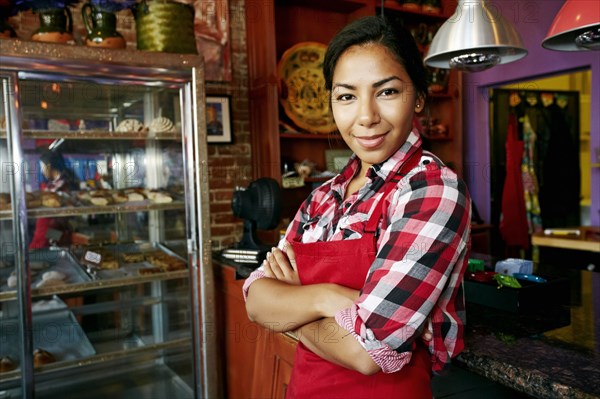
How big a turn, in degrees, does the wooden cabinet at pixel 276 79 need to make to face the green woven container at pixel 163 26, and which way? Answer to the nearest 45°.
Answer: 0° — it already faces it

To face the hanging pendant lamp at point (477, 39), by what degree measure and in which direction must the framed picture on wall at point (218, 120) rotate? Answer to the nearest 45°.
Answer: approximately 45° to its left

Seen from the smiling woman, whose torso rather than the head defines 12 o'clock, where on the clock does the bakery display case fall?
The bakery display case is roughly at 3 o'clock from the smiling woman.

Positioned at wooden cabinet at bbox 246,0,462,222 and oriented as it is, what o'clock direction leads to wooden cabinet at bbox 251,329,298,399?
wooden cabinet at bbox 251,329,298,399 is roughly at 12 o'clock from wooden cabinet at bbox 246,0,462,222.

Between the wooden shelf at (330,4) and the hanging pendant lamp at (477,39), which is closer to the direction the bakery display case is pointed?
the hanging pendant lamp

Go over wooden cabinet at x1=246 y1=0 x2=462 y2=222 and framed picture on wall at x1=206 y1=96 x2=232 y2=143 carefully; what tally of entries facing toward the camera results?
2

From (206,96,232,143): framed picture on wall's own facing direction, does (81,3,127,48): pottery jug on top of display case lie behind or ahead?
ahead

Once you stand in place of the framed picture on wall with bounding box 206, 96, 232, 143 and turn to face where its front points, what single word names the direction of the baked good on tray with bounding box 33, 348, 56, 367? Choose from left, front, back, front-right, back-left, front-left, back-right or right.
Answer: front-right

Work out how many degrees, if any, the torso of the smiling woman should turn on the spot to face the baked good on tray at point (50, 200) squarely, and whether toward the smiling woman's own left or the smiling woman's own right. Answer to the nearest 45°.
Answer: approximately 90° to the smiling woman's own right
